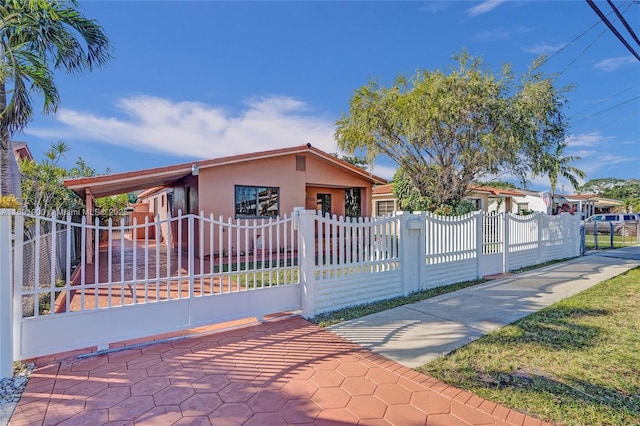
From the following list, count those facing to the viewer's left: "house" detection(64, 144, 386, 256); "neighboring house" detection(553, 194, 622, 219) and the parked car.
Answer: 1

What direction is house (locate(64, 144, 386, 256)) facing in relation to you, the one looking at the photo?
facing the viewer and to the right of the viewer

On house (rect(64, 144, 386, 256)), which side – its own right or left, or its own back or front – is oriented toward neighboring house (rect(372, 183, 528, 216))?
left

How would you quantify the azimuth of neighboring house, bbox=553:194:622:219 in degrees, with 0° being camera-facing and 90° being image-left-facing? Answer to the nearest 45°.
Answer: approximately 315°

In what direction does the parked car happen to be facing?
to the viewer's left

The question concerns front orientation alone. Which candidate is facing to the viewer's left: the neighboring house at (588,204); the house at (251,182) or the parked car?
the parked car

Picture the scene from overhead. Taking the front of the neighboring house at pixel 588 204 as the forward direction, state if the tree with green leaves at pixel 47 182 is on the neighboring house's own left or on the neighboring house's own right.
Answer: on the neighboring house's own right

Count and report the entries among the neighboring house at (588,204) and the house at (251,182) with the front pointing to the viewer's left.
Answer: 0
